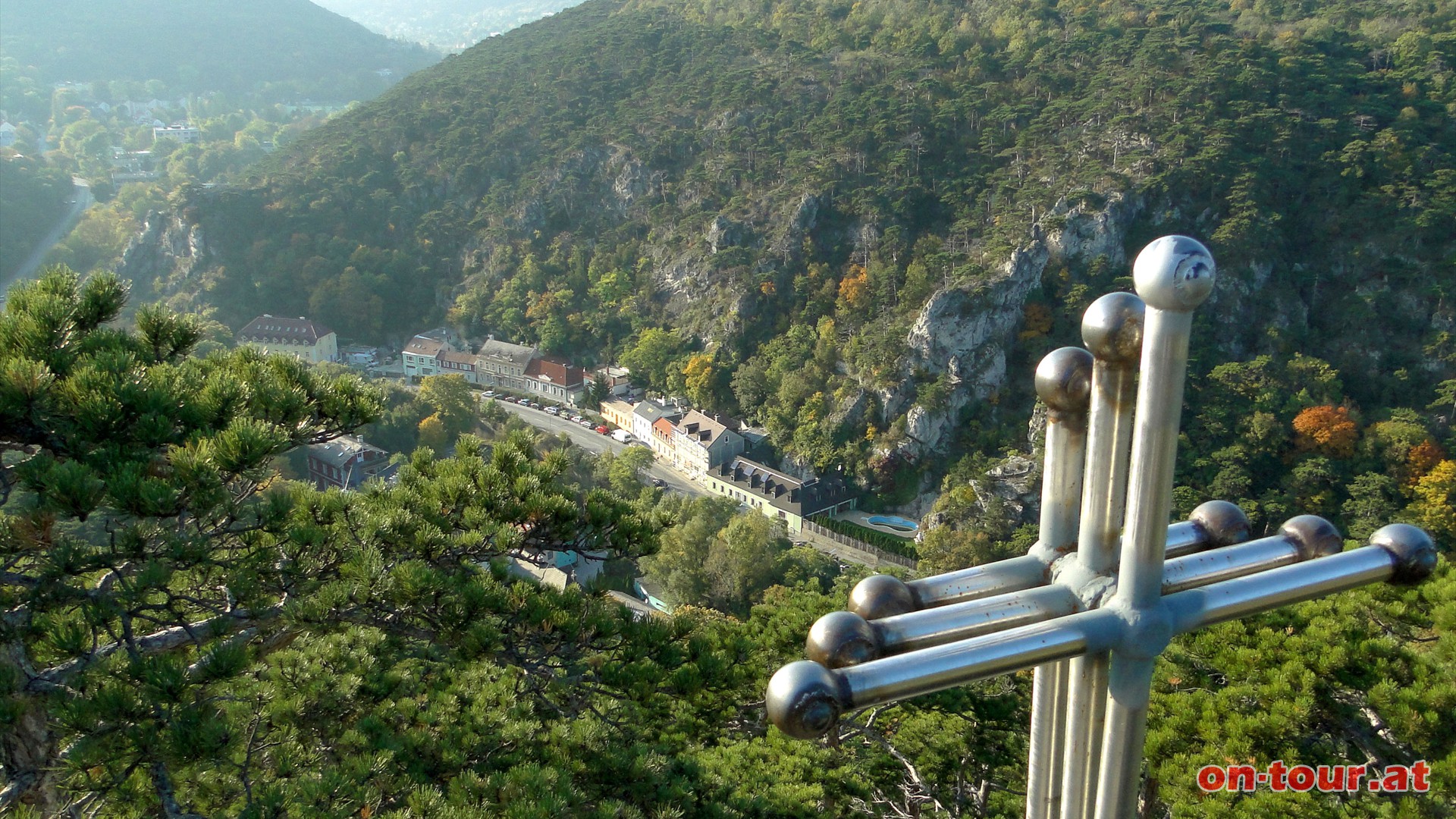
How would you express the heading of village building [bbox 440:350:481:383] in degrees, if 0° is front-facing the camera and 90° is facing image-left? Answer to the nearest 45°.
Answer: approximately 45°

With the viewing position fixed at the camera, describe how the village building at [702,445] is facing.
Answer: facing the viewer and to the left of the viewer

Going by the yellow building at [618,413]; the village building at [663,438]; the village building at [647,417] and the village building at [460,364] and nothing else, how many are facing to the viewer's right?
0

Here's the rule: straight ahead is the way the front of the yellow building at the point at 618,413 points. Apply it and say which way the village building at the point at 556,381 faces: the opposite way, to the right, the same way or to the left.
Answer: the same way

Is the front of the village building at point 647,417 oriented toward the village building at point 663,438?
no

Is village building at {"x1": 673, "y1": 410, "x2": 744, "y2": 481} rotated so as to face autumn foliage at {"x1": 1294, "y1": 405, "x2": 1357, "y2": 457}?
no

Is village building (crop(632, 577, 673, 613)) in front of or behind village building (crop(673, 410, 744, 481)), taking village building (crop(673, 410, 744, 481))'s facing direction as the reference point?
in front

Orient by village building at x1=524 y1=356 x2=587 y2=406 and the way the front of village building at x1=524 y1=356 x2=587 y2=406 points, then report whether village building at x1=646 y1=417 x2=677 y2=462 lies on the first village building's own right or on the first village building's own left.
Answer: on the first village building's own left

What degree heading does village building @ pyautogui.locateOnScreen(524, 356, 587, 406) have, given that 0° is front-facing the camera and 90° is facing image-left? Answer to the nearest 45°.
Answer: approximately 45°

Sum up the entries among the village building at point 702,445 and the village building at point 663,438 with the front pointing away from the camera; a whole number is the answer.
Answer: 0

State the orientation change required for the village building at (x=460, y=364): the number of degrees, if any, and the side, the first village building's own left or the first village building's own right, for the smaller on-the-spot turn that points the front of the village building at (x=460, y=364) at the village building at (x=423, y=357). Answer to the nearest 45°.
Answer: approximately 90° to the first village building's own right

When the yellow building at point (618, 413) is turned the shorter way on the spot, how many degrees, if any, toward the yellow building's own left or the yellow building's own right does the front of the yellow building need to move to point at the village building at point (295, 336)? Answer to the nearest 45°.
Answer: approximately 90° to the yellow building's own right

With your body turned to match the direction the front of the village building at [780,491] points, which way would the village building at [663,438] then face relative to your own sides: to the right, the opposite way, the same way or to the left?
the same way

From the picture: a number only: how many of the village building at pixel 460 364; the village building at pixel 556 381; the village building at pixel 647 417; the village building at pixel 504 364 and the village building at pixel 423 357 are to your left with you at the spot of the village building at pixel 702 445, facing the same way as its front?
0

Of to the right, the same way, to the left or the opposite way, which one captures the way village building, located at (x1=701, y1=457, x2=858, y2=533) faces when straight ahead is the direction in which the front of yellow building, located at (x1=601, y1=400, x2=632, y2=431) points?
the same way

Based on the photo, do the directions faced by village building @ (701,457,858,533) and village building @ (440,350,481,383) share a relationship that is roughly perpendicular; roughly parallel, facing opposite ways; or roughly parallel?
roughly parallel

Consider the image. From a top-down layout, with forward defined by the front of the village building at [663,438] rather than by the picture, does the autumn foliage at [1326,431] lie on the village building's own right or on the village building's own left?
on the village building's own left
